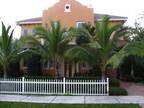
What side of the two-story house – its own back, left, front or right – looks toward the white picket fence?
front

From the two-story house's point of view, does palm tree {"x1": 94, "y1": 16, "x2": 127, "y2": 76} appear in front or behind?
in front

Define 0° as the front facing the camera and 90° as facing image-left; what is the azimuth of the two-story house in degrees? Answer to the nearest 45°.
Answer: approximately 0°

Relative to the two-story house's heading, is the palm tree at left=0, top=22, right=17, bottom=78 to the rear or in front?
in front
